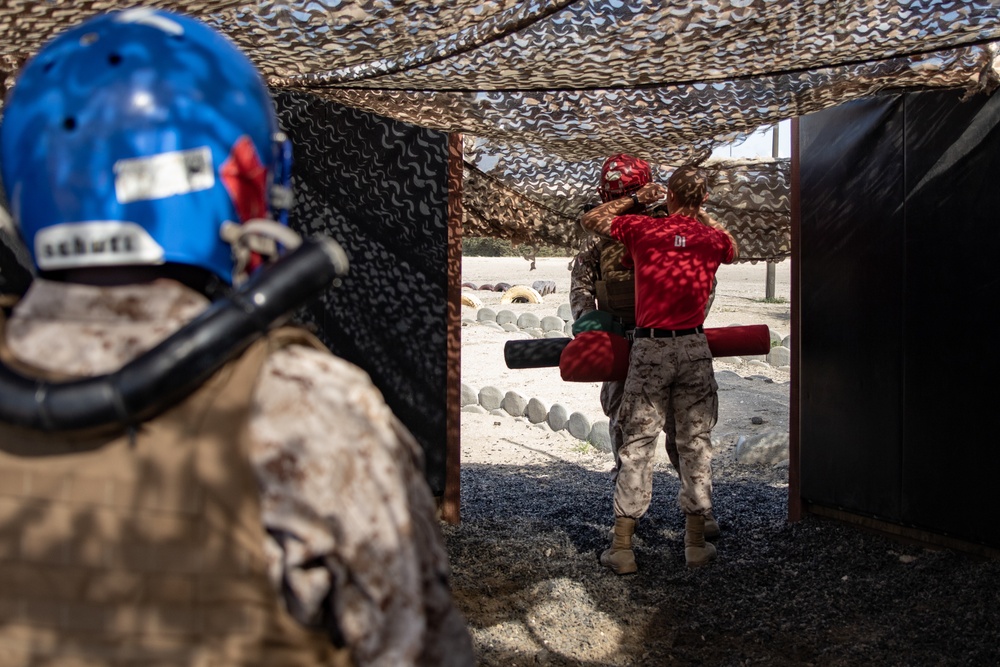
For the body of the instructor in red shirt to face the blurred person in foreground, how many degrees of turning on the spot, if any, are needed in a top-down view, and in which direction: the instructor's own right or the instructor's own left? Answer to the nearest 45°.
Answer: approximately 180°

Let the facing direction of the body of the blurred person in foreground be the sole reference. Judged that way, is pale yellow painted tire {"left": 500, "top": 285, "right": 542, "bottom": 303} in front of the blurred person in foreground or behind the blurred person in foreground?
in front

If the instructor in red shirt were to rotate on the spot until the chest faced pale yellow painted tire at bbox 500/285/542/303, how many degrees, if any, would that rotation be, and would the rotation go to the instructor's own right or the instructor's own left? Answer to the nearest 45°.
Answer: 0° — they already face it

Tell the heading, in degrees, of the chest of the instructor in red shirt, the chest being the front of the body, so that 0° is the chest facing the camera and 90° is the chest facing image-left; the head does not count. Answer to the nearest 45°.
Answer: approximately 180°

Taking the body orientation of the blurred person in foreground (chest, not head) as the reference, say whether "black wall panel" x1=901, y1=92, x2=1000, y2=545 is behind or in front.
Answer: in front

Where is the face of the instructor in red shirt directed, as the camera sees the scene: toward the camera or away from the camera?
away from the camera

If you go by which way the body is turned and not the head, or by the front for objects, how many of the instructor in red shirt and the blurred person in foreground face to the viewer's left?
0

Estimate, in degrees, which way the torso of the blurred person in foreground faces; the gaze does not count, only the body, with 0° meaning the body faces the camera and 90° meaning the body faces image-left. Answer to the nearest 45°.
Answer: approximately 225°

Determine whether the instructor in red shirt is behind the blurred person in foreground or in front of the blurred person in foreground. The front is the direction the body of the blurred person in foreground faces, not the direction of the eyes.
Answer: in front
